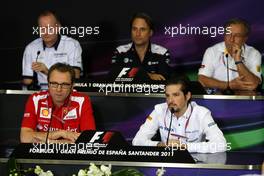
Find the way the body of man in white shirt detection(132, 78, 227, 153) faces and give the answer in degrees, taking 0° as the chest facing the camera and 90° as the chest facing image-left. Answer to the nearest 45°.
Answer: approximately 0°

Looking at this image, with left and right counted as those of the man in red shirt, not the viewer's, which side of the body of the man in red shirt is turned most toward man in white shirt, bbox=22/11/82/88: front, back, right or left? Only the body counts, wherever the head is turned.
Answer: back

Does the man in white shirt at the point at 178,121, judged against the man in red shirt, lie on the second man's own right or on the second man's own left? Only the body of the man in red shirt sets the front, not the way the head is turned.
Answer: on the second man's own left

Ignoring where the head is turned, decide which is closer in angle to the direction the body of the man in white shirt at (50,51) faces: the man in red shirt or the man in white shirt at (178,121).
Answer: the man in red shirt

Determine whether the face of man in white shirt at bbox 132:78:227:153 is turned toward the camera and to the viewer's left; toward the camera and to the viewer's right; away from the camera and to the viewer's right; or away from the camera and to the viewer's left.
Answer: toward the camera and to the viewer's left

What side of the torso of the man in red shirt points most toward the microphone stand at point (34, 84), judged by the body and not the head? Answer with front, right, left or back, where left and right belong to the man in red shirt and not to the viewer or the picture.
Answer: back

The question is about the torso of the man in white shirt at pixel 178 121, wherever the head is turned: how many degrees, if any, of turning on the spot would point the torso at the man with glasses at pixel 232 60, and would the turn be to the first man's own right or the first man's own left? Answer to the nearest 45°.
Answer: approximately 135° to the first man's own left
